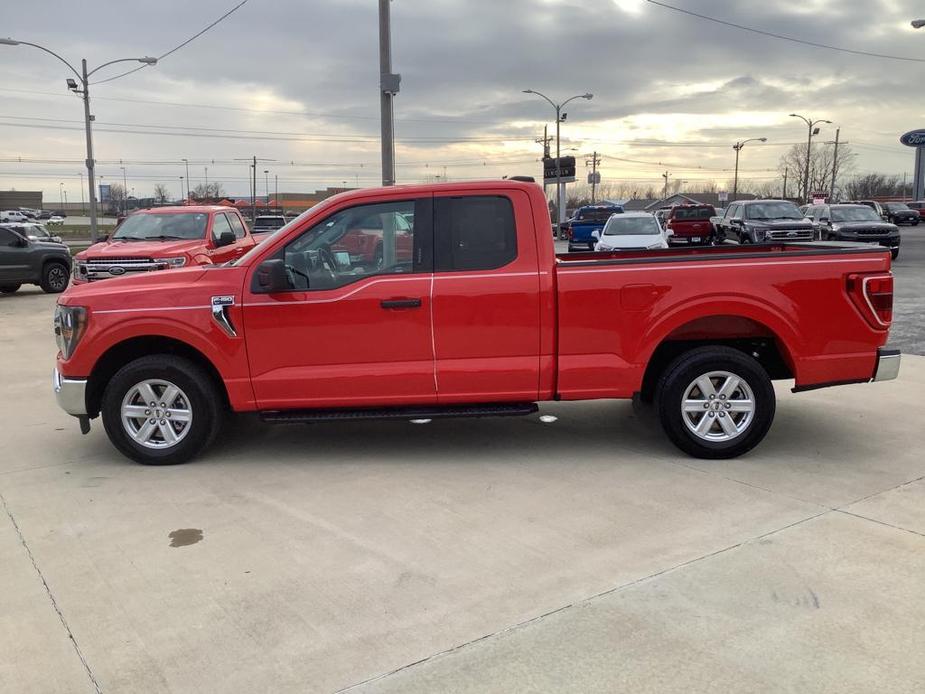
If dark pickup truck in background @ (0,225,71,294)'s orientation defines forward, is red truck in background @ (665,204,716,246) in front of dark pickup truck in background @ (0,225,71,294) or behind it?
in front

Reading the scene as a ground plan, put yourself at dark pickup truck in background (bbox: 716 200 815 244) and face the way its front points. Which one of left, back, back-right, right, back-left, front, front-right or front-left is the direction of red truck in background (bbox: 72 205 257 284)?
right

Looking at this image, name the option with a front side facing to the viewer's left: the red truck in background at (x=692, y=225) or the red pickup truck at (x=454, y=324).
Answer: the red pickup truck

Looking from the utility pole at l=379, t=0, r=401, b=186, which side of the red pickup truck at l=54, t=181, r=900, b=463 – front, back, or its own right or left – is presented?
right

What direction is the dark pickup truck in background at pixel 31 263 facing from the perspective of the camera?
to the viewer's right

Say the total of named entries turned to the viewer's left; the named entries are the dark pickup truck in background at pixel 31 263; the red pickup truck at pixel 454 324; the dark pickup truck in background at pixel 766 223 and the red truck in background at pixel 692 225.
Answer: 1

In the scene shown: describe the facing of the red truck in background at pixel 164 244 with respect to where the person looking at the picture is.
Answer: facing the viewer and to the left of the viewer

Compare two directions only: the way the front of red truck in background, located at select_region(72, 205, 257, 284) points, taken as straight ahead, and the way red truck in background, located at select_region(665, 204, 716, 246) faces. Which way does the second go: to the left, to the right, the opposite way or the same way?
the opposite way

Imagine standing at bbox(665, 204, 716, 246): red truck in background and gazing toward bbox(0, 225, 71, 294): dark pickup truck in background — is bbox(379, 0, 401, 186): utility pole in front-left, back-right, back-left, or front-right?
front-left

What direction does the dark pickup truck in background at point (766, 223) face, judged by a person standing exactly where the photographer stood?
facing the viewer and to the right of the viewer

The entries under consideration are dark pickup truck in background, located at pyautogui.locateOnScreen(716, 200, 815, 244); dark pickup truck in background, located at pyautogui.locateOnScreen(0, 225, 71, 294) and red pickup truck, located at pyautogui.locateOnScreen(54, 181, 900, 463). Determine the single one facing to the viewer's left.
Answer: the red pickup truck

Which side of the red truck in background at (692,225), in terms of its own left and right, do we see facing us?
back

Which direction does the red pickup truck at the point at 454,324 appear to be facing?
to the viewer's left

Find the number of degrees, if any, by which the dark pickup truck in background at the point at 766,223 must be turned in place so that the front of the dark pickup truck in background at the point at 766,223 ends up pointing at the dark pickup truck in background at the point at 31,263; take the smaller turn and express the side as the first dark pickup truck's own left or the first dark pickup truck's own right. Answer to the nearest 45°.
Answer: approximately 90° to the first dark pickup truck's own right
